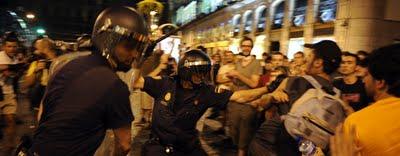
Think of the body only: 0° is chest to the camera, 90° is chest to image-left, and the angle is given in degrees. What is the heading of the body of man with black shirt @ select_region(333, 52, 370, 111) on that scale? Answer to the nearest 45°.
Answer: approximately 45°

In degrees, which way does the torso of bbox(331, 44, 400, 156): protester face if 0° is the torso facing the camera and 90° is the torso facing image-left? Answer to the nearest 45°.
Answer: approximately 135°

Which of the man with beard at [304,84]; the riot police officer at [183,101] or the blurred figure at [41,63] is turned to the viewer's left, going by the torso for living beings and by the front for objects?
the man with beard

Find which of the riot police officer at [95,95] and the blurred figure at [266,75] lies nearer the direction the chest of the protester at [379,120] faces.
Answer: the blurred figure

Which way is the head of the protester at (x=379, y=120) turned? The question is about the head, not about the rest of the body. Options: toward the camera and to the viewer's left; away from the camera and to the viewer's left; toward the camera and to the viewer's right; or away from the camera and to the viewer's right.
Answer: away from the camera and to the viewer's left
